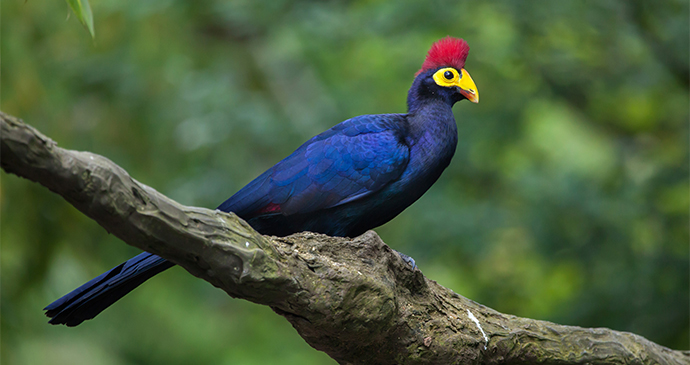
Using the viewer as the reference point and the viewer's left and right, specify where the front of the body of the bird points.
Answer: facing to the right of the viewer

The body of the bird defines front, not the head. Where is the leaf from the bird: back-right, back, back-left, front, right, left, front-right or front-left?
back-right
